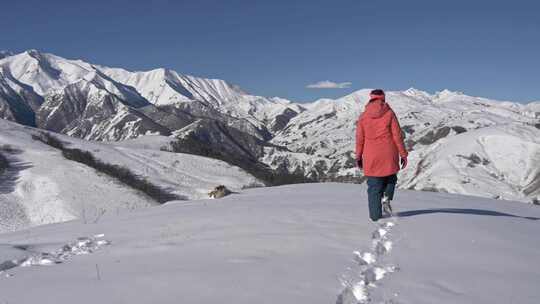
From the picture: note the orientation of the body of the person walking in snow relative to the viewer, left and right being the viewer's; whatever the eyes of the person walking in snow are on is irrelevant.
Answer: facing away from the viewer
